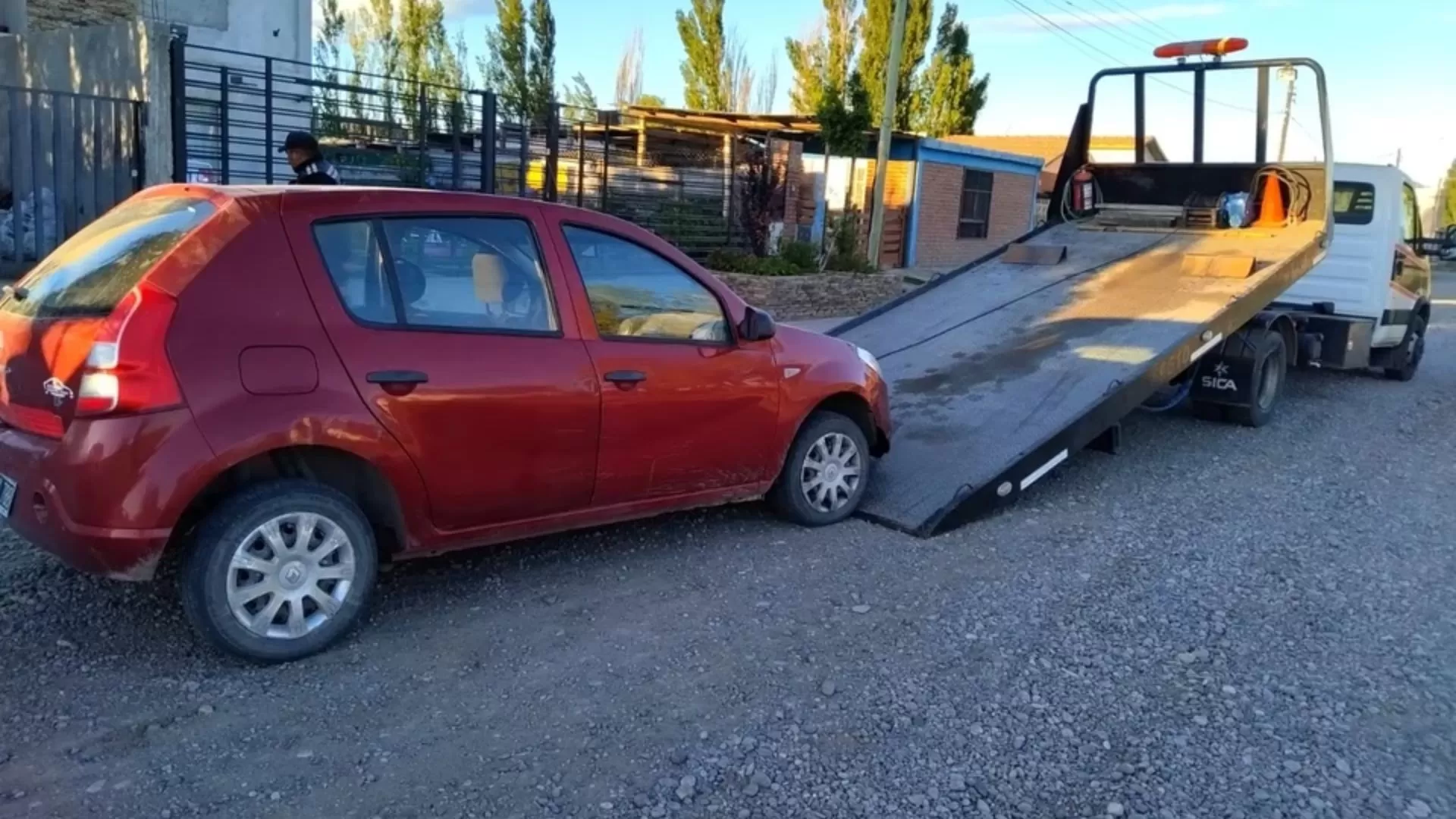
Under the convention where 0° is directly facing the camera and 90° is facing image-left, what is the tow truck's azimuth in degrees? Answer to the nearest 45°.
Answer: approximately 225°

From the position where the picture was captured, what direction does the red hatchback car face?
facing away from the viewer and to the right of the viewer

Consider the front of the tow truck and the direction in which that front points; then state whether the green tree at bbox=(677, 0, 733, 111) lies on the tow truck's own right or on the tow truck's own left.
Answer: on the tow truck's own left

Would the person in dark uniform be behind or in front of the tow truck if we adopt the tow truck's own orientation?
behind

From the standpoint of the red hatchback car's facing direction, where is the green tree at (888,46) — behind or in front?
in front

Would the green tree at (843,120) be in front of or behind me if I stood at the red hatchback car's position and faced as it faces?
in front

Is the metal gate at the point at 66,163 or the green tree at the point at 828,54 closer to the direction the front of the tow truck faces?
the green tree

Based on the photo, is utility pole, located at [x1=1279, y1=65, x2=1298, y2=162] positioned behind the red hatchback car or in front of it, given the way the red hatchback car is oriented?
in front

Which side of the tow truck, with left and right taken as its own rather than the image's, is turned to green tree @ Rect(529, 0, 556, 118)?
left

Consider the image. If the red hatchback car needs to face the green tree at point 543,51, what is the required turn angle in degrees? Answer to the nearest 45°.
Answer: approximately 45° to its left

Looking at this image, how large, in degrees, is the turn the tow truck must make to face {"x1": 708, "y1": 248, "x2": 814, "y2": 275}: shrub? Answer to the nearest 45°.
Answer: approximately 90° to its left

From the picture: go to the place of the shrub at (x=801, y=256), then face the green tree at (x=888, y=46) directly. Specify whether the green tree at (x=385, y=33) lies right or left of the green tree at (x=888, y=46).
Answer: left

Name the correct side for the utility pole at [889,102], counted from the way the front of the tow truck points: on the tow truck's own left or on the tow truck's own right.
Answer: on the tow truck's own left

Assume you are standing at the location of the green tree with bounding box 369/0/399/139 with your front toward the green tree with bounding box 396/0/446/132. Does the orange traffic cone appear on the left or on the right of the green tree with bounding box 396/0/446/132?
right
